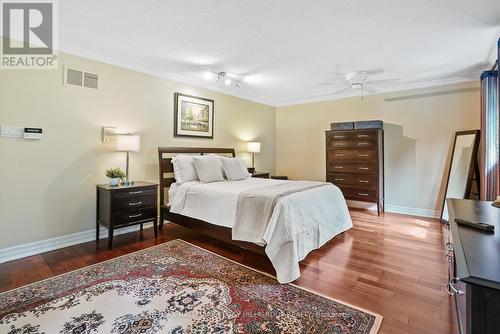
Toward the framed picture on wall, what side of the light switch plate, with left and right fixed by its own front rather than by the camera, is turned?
left

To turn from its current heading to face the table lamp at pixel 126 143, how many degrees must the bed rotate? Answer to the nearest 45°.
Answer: approximately 135° to its right

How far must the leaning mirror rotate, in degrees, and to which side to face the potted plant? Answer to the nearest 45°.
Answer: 0° — it already faces it

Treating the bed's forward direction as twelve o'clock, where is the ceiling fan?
The ceiling fan is roughly at 9 o'clock from the bed.

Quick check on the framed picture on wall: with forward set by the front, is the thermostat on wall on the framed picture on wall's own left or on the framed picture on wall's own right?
on the framed picture on wall's own right

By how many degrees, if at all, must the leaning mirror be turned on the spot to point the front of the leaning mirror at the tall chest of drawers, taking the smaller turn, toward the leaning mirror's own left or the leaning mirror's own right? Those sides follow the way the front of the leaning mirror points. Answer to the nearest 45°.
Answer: approximately 45° to the leaning mirror's own right

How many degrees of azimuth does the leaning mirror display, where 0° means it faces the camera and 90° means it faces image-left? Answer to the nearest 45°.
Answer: approximately 45°

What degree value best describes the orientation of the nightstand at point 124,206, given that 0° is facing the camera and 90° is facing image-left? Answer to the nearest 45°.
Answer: approximately 315°

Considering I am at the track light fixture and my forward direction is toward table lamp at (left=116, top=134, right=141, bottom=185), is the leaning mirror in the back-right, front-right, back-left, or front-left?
back-left

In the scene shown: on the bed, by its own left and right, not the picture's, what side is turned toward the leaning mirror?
left

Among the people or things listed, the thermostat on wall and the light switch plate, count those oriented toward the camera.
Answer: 2
